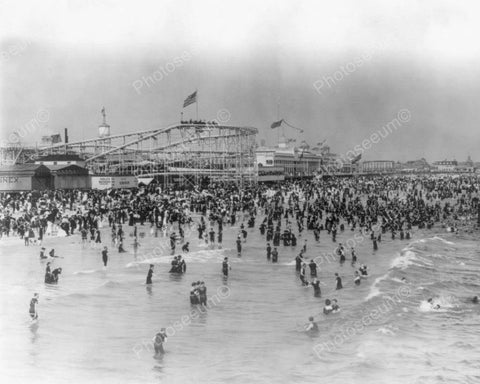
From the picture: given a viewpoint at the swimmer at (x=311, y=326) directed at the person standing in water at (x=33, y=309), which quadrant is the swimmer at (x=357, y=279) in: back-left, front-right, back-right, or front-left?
back-right
